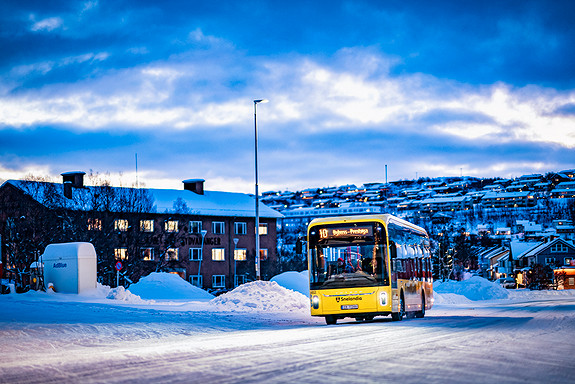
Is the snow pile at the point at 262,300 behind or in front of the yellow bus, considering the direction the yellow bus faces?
behind

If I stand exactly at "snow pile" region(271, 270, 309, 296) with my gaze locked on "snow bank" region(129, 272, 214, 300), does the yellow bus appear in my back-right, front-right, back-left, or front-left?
back-left

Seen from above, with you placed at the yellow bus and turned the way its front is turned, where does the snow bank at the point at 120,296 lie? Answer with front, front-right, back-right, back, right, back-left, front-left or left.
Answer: back-right

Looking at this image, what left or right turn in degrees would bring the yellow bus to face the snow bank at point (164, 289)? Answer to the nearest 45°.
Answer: approximately 135° to its right

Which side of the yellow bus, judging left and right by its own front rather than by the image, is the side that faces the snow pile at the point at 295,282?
back

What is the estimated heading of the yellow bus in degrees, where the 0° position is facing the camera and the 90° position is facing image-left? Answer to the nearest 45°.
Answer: approximately 0°

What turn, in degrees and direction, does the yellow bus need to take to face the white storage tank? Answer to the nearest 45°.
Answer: approximately 135° to its right
